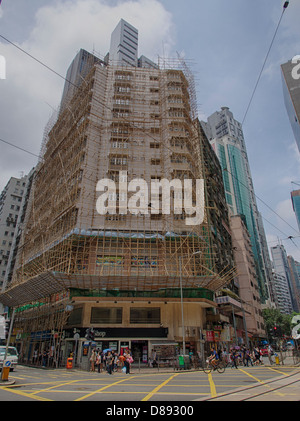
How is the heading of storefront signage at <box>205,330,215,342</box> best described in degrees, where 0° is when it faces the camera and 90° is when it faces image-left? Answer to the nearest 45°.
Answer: approximately 0°
